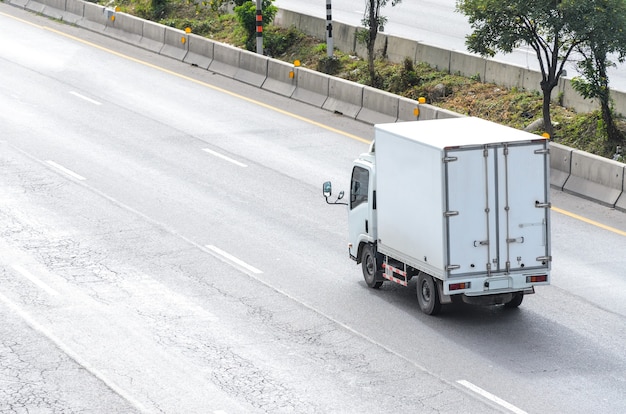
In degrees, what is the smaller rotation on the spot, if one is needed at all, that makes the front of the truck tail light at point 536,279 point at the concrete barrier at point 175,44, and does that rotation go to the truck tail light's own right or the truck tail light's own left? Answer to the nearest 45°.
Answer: approximately 135° to the truck tail light's own right

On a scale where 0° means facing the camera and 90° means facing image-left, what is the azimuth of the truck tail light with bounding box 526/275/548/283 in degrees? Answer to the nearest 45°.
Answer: approximately 0°

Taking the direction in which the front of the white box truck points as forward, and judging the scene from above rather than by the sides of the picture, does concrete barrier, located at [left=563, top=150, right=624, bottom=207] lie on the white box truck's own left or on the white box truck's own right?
on the white box truck's own right

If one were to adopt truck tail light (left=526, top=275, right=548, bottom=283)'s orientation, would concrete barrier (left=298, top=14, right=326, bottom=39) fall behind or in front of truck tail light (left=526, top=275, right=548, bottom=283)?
behind

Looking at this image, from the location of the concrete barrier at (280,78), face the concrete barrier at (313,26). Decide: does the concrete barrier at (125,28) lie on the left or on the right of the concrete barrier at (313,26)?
left

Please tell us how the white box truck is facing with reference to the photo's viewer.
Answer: facing away from the viewer and to the left of the viewer

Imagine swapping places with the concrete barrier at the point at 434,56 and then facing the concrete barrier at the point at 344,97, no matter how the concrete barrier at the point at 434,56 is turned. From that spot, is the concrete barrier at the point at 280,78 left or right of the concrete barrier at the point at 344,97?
right

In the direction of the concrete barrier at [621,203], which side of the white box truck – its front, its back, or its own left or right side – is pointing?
right

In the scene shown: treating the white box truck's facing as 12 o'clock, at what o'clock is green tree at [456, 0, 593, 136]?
The green tree is roughly at 2 o'clock from the white box truck.

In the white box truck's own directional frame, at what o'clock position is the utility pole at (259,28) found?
The utility pole is roughly at 1 o'clock from the white box truck.

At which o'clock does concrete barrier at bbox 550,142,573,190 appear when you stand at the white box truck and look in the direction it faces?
The concrete barrier is roughly at 2 o'clock from the white box truck.

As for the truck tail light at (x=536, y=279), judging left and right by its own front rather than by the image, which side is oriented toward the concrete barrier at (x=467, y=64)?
back

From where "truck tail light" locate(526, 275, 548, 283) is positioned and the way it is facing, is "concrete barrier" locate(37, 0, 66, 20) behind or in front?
behind
